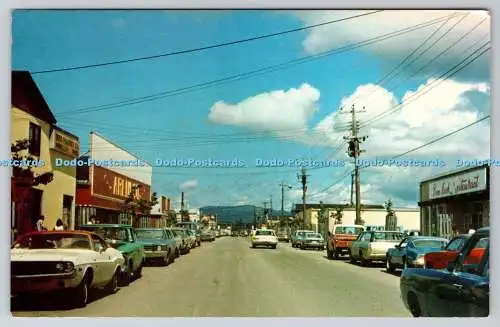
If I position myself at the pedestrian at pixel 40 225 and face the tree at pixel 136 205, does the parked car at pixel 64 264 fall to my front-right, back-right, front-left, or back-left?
back-right

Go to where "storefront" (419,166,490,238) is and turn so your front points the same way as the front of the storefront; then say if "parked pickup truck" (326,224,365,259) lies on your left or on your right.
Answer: on your right

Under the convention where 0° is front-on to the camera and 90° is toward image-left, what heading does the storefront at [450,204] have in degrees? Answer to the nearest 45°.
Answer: approximately 45°
